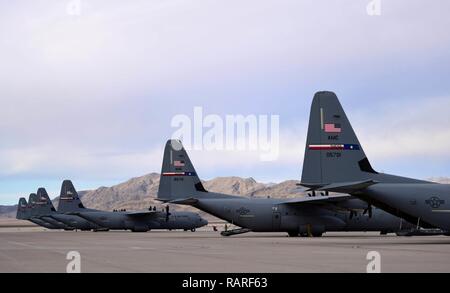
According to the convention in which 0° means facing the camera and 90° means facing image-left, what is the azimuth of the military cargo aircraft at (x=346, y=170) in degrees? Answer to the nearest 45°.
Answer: approximately 270°
